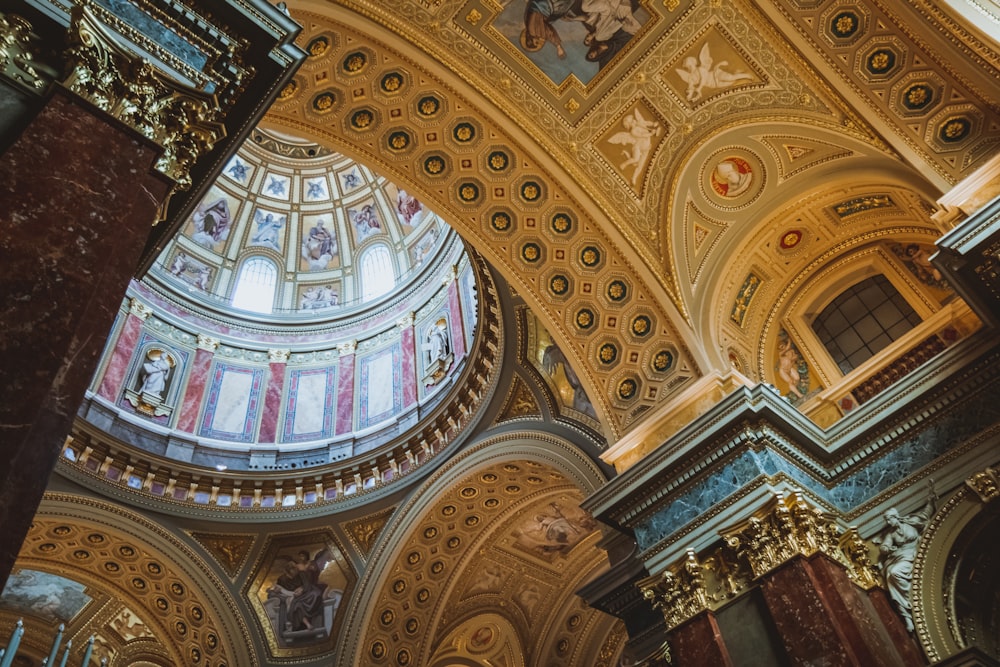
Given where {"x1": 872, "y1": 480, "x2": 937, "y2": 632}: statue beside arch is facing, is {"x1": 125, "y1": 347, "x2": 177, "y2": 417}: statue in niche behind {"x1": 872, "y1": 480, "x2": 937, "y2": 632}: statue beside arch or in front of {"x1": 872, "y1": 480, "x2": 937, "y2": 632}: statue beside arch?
in front

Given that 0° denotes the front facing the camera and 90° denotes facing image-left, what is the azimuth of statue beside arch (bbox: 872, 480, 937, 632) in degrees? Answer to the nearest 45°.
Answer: approximately 45°
